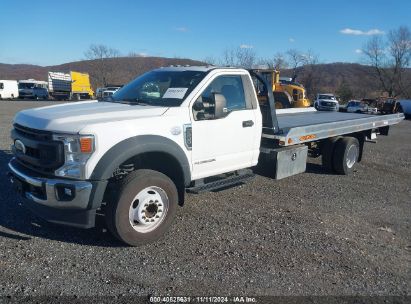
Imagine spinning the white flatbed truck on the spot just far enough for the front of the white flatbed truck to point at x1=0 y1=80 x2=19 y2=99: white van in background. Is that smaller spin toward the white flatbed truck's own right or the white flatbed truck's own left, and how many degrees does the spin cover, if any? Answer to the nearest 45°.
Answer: approximately 90° to the white flatbed truck's own right

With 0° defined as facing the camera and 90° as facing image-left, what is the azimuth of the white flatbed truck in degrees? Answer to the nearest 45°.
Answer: approximately 45°

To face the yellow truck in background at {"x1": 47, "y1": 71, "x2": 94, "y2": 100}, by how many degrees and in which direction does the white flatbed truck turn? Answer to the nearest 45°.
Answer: approximately 135° to its right
